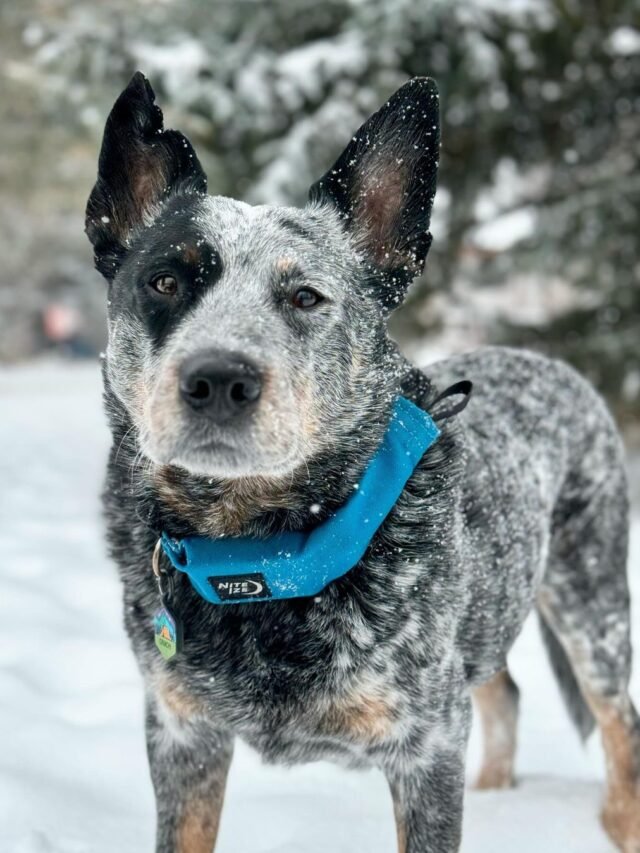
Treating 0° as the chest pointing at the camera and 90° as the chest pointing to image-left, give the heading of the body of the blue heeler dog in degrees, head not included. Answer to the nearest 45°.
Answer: approximately 45°
